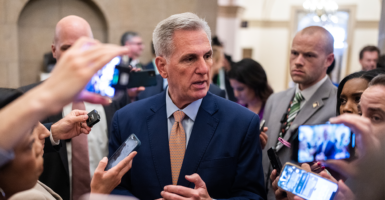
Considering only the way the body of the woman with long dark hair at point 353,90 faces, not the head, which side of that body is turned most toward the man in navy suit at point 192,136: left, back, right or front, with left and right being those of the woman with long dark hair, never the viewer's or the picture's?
front

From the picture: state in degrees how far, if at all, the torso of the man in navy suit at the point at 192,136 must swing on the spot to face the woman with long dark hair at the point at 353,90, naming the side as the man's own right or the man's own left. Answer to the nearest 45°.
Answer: approximately 90° to the man's own left

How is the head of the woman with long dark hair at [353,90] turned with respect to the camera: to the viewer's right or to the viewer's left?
to the viewer's left

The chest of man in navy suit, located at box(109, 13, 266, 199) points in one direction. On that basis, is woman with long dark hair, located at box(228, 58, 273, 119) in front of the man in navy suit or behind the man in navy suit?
behind

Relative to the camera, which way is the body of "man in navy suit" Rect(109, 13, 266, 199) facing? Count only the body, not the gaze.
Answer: toward the camera

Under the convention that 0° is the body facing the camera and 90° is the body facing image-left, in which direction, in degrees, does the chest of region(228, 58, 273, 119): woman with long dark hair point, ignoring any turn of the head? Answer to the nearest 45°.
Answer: approximately 45°

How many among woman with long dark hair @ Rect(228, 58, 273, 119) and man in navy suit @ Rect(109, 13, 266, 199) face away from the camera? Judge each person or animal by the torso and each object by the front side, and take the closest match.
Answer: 0

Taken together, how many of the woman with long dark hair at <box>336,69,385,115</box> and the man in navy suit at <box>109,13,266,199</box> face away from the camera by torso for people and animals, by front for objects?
0

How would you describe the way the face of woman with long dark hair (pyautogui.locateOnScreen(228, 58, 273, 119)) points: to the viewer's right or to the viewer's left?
to the viewer's left

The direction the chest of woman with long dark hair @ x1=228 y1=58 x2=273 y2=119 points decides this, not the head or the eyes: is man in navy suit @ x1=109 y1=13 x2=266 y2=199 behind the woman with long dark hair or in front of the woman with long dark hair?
in front

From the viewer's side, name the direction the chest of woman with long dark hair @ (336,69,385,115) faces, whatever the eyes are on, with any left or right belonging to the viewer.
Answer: facing the viewer and to the left of the viewer

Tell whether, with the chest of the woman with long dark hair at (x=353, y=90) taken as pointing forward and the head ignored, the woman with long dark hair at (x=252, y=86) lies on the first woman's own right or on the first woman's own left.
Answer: on the first woman's own right
